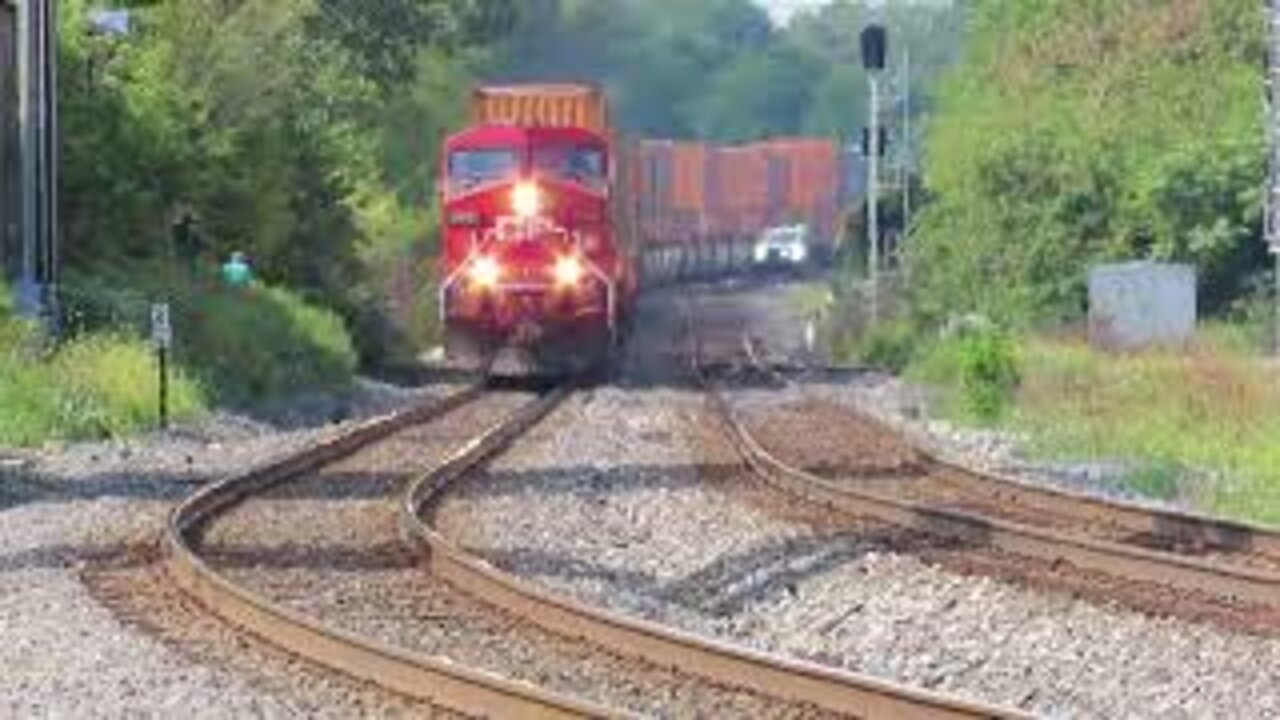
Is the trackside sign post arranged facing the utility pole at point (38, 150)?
no

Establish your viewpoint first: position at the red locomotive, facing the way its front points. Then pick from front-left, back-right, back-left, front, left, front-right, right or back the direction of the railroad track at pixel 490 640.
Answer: front

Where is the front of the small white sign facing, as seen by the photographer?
facing the viewer

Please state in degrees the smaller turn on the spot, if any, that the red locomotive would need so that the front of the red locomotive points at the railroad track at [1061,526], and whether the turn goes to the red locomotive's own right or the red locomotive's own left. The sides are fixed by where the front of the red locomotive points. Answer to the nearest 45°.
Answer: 0° — it already faces it

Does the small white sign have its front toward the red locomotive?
no

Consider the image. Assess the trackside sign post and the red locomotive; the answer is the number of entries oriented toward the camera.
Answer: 2

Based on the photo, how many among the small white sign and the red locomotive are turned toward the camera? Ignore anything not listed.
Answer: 2

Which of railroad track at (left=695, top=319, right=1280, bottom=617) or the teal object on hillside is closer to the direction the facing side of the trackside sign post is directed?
the railroad track

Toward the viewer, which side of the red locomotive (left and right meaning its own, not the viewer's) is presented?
front

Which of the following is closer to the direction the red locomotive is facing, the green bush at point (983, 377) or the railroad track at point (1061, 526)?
the railroad track

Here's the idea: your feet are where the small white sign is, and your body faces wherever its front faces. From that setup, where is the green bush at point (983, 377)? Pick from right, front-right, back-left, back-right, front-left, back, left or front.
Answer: left

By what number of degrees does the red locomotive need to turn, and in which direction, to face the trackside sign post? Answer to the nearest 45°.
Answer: approximately 45° to its right

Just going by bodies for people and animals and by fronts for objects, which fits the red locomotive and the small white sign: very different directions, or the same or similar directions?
same or similar directions
